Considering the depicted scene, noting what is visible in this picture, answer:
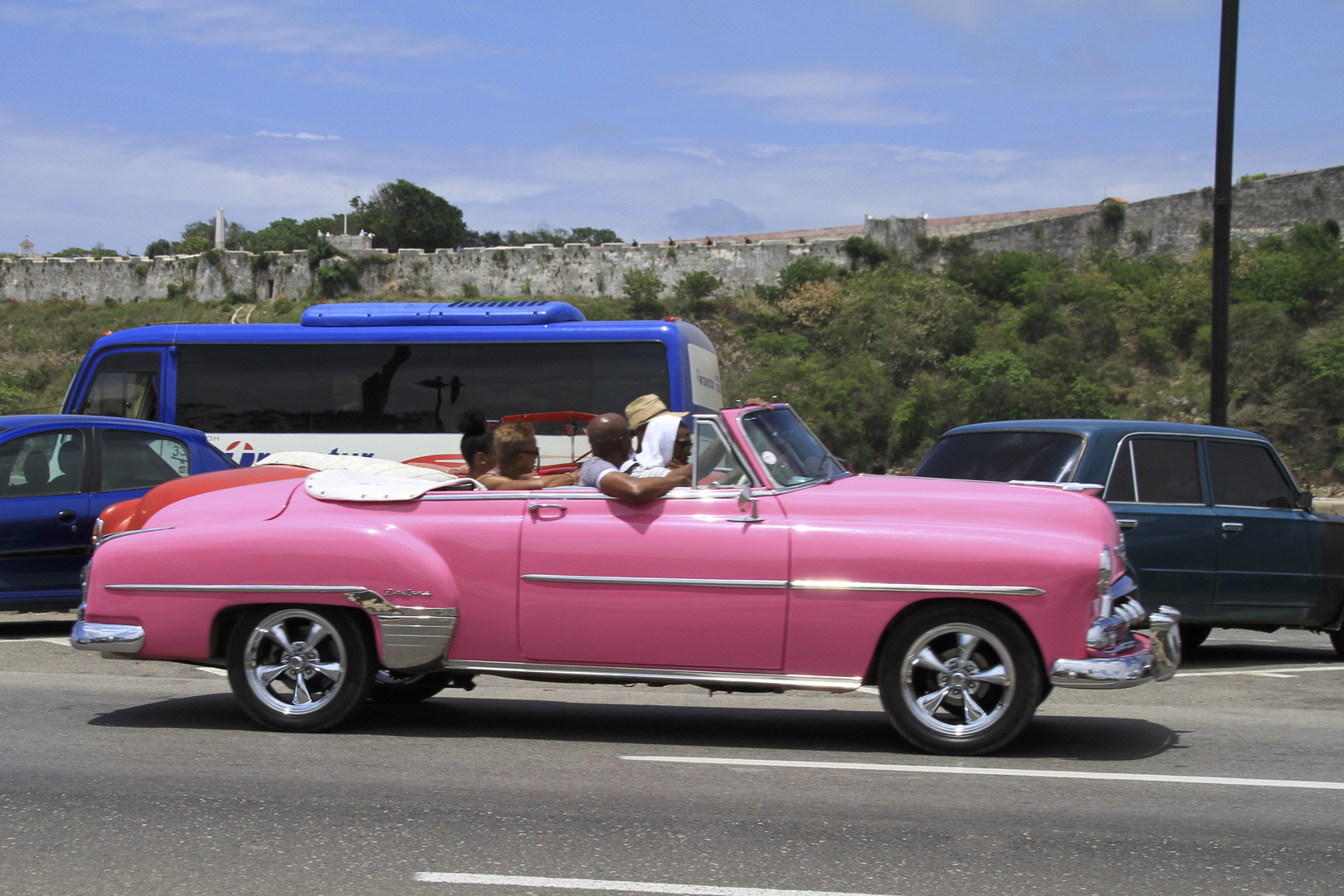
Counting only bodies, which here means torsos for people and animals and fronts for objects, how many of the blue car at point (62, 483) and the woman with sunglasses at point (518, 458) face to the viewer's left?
1

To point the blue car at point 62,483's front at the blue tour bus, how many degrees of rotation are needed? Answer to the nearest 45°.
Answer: approximately 135° to its right

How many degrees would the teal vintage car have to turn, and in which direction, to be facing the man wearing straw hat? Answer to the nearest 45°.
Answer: approximately 180°

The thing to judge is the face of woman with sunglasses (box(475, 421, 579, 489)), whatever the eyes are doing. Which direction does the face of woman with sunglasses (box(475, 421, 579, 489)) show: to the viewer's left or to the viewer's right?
to the viewer's right

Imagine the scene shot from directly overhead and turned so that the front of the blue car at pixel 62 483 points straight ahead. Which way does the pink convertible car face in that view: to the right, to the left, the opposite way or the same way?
the opposite way

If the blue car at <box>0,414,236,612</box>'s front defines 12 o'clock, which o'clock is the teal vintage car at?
The teal vintage car is roughly at 7 o'clock from the blue car.

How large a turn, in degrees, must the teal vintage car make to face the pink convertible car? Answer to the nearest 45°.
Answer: approximately 180°

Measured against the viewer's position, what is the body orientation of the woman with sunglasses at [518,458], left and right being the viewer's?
facing away from the viewer and to the right of the viewer

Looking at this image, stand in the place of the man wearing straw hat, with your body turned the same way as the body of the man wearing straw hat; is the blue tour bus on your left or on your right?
on your left

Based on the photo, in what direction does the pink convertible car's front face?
to the viewer's right

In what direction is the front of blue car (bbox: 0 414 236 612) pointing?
to the viewer's left

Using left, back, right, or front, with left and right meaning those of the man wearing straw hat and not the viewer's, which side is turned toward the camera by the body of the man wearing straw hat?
right

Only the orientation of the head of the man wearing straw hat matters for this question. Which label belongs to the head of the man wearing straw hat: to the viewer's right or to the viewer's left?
to the viewer's right
